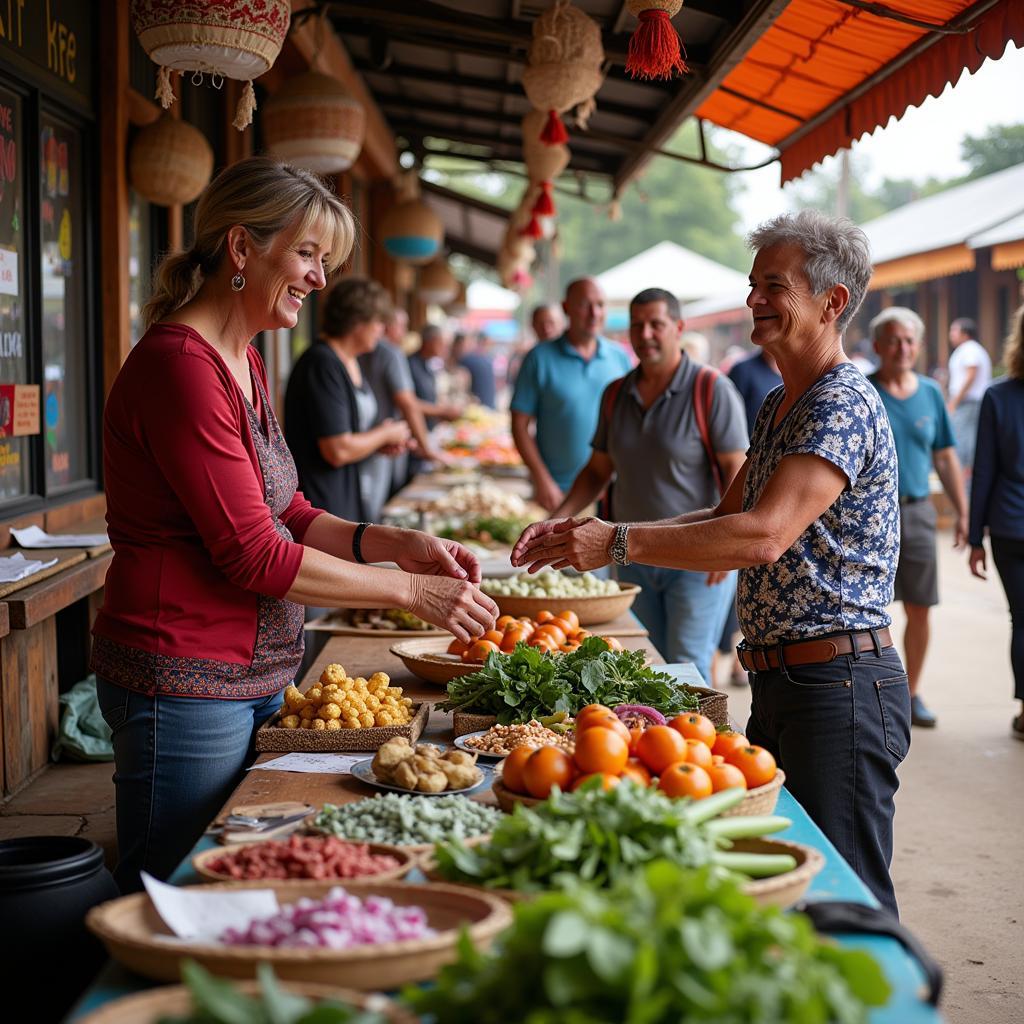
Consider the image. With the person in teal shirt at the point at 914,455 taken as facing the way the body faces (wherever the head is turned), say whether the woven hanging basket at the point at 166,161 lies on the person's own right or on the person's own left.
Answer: on the person's own right

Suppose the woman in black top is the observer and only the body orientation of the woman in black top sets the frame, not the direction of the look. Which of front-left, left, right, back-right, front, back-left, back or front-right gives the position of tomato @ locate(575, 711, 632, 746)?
right

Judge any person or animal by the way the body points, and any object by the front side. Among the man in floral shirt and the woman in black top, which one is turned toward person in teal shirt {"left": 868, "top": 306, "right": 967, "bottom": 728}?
the woman in black top

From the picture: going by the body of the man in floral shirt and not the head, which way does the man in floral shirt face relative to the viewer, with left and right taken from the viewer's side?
facing to the left of the viewer

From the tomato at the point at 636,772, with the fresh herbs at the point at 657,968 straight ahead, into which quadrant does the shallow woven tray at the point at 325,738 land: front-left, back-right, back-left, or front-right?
back-right

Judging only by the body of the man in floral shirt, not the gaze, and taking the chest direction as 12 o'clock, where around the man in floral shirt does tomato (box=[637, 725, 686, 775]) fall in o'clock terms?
The tomato is roughly at 10 o'clock from the man in floral shirt.

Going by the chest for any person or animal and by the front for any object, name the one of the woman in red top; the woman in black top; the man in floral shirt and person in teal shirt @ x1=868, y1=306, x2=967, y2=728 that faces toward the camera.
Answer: the person in teal shirt

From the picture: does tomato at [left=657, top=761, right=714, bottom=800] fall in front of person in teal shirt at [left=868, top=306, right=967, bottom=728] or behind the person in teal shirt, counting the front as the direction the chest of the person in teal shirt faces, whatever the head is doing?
in front

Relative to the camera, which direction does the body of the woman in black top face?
to the viewer's right

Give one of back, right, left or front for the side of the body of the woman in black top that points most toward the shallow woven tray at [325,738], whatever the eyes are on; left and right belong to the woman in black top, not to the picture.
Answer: right

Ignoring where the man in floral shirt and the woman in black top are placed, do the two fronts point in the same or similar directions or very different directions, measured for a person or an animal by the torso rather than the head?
very different directions

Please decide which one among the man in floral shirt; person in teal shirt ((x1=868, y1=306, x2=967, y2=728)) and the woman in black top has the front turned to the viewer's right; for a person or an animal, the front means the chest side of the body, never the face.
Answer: the woman in black top

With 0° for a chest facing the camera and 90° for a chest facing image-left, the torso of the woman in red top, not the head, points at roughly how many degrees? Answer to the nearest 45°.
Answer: approximately 270°

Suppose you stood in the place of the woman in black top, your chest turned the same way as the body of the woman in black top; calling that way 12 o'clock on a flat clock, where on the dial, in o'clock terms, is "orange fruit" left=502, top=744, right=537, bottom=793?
The orange fruit is roughly at 3 o'clock from the woman in black top.

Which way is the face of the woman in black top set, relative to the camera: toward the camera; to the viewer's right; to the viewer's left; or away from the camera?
to the viewer's right

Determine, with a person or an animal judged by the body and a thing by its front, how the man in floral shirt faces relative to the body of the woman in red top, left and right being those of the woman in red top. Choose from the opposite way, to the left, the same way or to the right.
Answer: the opposite way
